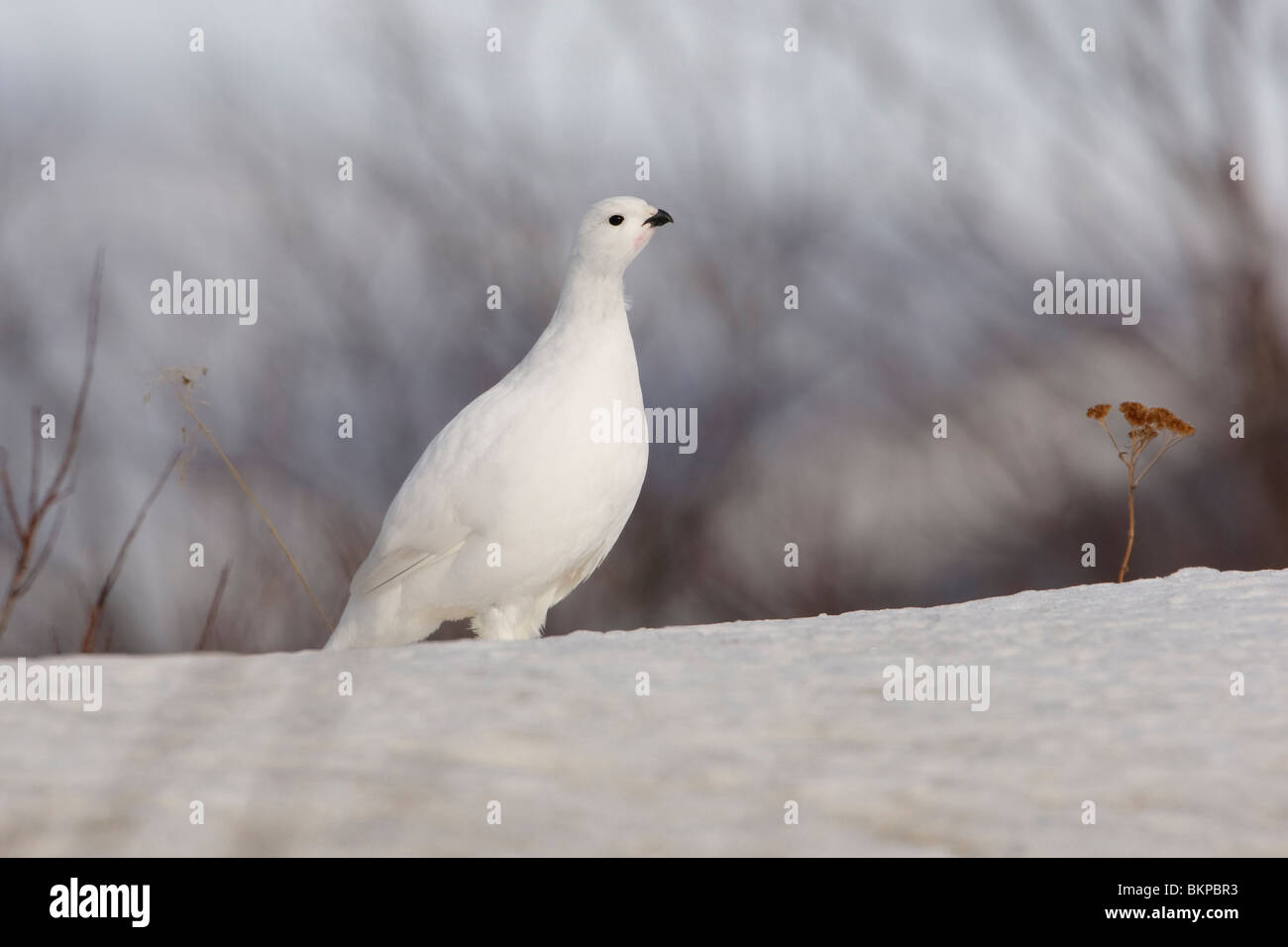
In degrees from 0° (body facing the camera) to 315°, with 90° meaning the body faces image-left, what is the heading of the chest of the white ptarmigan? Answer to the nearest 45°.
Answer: approximately 270°
